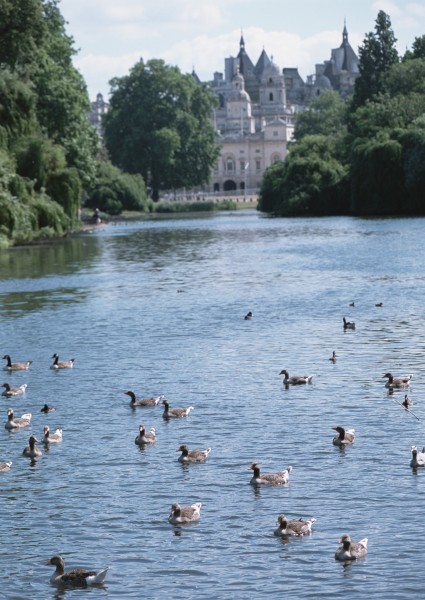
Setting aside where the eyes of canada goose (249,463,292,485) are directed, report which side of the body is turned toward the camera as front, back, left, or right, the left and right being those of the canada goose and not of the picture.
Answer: left

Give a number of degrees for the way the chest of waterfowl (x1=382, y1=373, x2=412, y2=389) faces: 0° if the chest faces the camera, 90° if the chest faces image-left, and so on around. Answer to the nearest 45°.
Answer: approximately 90°

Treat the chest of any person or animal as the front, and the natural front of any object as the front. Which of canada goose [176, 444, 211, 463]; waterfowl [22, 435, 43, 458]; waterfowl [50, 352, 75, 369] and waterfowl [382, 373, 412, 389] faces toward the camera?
waterfowl [22, 435, 43, 458]

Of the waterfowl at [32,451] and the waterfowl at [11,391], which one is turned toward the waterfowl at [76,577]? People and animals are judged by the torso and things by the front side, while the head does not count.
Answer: the waterfowl at [32,451]

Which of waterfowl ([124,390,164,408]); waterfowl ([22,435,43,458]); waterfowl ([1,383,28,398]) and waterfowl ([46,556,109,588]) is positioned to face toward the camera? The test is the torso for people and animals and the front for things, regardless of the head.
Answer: waterfowl ([22,435,43,458])

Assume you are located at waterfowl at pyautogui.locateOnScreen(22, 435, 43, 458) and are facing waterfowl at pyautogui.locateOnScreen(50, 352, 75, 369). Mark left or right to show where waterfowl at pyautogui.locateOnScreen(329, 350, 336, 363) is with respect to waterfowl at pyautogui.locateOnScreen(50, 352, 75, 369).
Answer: right

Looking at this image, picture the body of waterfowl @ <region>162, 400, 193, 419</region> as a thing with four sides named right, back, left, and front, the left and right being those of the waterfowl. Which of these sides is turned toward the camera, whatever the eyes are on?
left

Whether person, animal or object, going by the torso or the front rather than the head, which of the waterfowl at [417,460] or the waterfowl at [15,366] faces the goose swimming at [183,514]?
the waterfowl at [417,460]
